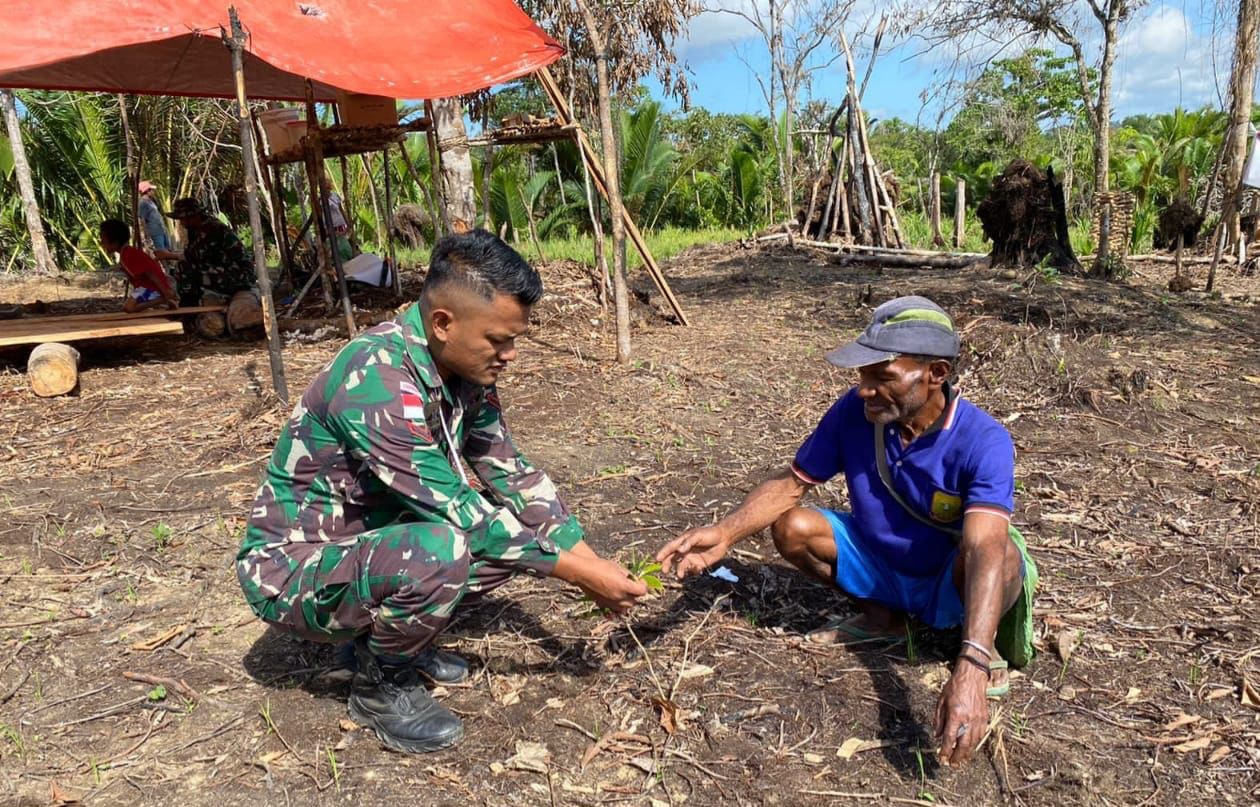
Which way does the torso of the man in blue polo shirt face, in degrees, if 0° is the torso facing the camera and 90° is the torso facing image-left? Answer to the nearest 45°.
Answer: approximately 45°

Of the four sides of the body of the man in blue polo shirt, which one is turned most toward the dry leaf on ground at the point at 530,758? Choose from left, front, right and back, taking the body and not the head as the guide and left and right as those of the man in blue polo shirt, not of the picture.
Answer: front

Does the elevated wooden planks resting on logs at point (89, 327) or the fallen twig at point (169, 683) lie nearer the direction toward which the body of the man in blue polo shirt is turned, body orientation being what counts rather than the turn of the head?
the fallen twig

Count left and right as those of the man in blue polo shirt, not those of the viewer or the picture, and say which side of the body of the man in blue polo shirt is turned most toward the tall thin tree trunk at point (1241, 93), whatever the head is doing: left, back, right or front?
back

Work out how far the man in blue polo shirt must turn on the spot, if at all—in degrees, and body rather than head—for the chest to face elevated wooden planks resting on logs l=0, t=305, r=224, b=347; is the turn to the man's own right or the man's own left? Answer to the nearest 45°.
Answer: approximately 90° to the man's own right

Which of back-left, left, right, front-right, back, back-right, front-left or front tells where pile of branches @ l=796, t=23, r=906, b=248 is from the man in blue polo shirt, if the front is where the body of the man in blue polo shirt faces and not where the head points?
back-right

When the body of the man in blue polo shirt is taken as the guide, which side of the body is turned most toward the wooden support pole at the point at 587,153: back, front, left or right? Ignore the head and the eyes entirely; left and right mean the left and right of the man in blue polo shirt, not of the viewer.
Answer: right

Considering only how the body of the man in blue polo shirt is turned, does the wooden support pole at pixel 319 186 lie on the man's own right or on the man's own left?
on the man's own right

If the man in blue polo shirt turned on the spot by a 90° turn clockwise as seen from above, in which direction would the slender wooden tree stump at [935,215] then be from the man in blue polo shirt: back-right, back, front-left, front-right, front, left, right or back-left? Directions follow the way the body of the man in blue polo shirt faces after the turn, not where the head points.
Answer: front-right

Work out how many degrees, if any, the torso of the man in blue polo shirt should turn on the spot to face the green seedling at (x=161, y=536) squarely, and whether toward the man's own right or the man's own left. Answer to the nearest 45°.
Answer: approximately 45° to the man's own right

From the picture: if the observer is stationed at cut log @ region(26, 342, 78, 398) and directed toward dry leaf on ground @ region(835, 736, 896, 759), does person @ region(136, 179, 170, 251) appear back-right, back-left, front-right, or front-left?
back-left

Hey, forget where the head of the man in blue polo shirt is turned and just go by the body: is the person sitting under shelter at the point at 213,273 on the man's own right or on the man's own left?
on the man's own right
